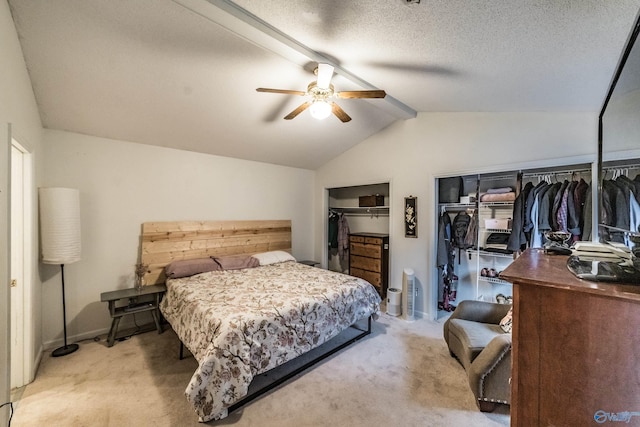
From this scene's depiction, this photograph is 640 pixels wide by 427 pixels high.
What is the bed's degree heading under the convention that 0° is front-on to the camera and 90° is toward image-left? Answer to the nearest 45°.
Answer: approximately 315°

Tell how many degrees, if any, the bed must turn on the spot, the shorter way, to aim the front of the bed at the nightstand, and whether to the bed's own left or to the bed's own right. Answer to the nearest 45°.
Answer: approximately 180°

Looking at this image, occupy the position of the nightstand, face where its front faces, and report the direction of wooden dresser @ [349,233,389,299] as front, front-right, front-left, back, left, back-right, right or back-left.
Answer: front-left

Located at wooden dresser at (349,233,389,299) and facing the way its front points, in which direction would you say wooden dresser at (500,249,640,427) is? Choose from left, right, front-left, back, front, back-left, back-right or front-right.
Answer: front-left

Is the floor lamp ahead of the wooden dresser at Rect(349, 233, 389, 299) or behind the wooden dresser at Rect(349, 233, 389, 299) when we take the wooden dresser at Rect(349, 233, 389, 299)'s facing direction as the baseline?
ahead

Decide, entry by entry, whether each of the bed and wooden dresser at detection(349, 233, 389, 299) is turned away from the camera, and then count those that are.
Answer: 0

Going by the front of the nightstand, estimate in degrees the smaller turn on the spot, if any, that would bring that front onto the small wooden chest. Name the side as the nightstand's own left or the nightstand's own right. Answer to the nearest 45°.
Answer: approximately 45° to the nightstand's own left
